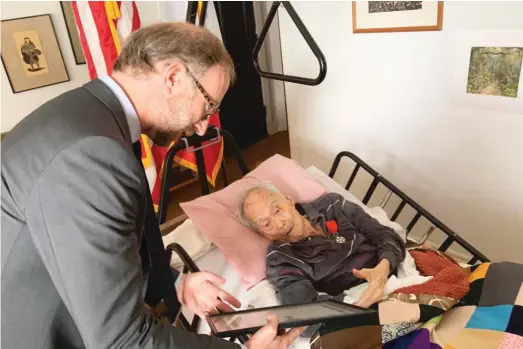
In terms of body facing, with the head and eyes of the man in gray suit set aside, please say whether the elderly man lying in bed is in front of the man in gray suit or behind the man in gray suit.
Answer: in front

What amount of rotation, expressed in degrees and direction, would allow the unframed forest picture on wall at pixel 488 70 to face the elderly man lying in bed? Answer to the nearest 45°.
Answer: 0° — it already faces them

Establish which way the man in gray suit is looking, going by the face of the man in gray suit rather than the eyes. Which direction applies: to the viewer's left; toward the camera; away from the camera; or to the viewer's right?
to the viewer's right

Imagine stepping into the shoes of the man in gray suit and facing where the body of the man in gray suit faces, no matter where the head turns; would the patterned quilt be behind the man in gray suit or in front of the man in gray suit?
in front

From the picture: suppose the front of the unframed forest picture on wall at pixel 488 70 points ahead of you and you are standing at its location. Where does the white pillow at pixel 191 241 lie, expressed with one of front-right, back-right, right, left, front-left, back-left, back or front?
front

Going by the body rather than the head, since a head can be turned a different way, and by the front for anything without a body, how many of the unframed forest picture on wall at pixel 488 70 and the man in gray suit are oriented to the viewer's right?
1

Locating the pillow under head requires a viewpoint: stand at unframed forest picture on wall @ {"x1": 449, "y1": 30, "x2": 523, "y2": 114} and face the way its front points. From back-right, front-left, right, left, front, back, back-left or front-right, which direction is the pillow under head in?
front

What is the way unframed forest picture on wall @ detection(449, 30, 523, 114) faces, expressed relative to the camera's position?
facing the viewer and to the left of the viewer

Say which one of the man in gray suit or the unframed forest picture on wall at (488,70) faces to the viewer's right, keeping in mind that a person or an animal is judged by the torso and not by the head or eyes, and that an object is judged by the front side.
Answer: the man in gray suit

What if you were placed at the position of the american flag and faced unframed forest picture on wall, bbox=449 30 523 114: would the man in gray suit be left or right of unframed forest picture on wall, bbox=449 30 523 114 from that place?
right

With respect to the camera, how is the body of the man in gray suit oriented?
to the viewer's right

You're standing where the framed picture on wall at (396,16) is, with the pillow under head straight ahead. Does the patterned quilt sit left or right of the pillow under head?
left
